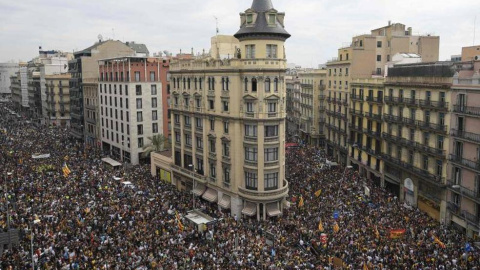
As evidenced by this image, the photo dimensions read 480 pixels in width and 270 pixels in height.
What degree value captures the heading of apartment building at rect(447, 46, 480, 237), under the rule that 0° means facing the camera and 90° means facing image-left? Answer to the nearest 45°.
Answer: approximately 45°
